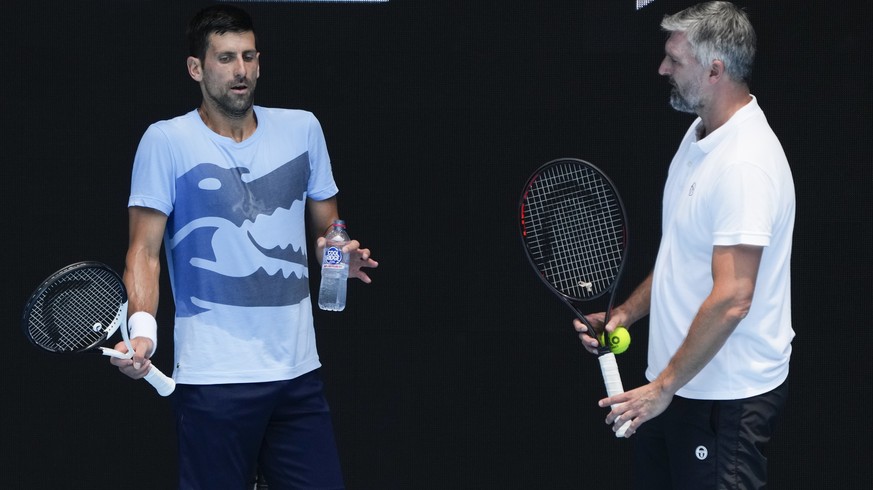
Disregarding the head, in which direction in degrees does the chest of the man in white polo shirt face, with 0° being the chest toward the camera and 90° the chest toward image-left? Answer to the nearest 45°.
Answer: approximately 90°

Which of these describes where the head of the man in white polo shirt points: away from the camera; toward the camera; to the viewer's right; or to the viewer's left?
to the viewer's left
